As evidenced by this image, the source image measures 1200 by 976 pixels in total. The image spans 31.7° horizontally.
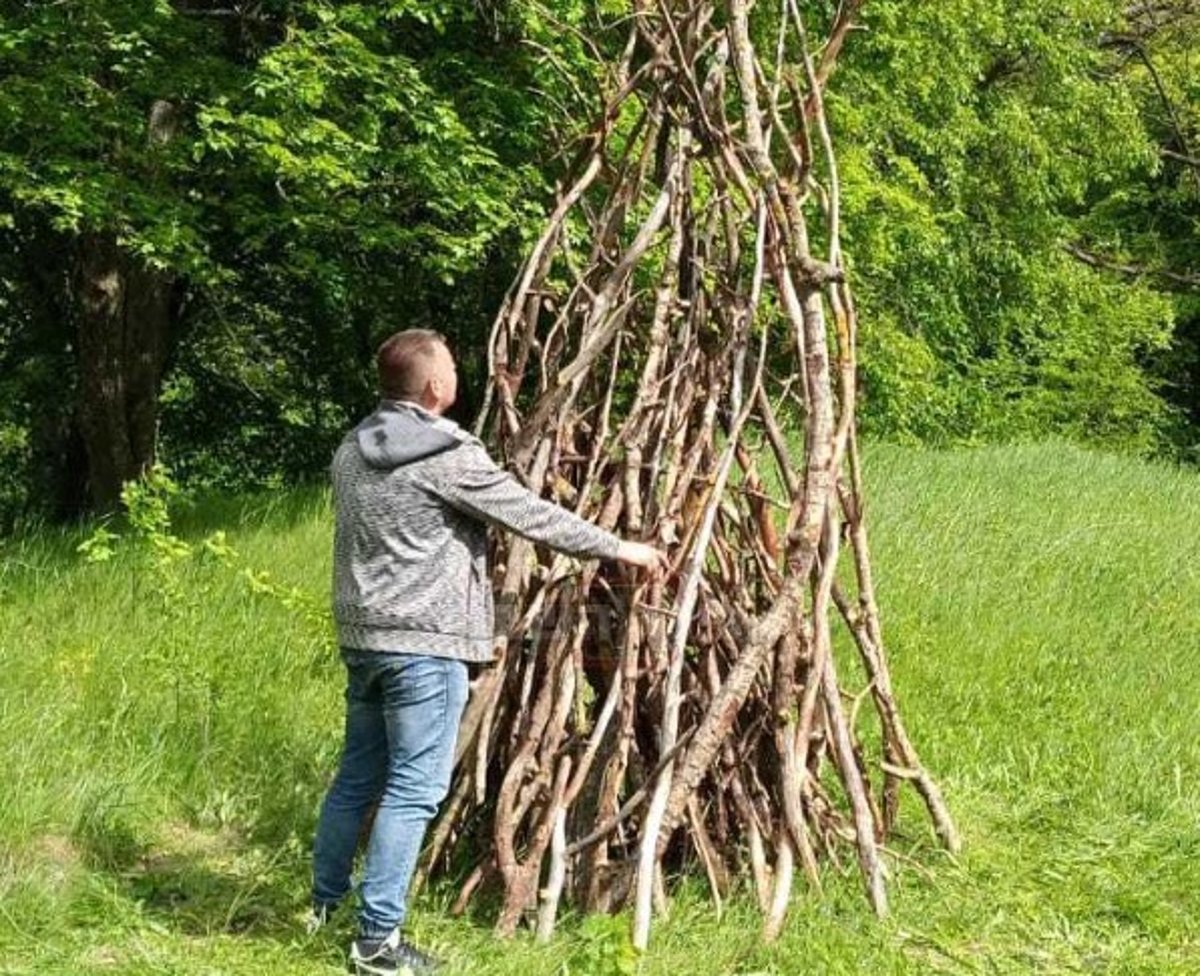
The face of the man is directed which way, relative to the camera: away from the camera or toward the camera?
away from the camera

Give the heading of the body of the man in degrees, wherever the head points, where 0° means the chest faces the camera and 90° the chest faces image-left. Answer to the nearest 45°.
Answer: approximately 225°

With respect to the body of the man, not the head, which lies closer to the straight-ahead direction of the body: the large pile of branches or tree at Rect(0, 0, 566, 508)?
the large pile of branches

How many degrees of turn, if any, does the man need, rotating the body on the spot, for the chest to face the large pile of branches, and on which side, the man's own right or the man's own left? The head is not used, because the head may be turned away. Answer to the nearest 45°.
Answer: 0° — they already face it

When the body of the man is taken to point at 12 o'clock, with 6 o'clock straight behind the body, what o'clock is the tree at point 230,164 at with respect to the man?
The tree is roughly at 10 o'clock from the man.
